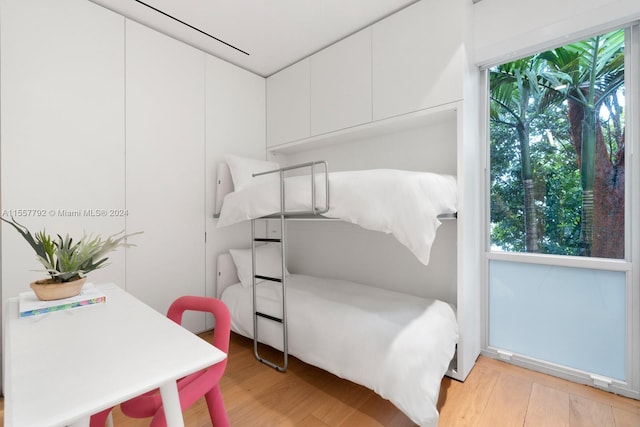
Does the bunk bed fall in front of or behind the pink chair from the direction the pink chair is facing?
behind

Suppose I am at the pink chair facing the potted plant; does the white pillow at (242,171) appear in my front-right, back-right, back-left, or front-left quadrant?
front-right

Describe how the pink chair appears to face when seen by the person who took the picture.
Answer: facing the viewer and to the left of the viewer

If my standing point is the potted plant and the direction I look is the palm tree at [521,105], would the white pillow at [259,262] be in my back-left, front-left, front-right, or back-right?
front-left
